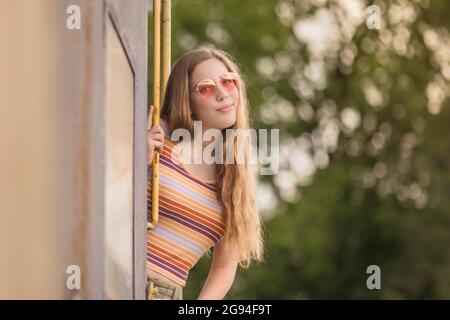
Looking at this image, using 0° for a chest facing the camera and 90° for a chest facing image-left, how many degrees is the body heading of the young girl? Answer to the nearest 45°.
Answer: approximately 0°
